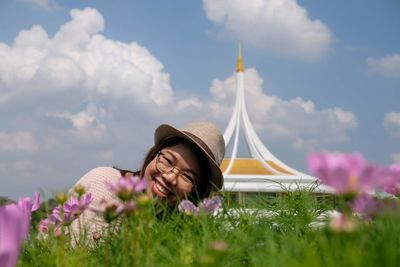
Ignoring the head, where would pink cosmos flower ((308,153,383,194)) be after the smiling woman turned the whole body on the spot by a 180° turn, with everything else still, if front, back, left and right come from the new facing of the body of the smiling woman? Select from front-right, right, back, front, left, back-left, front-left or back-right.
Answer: back

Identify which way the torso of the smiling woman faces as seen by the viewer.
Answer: toward the camera

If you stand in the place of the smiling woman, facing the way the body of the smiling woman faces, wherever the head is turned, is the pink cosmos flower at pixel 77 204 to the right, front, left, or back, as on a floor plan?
front

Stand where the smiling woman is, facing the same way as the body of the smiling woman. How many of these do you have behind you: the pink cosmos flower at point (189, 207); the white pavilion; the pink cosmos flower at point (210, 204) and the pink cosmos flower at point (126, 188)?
1

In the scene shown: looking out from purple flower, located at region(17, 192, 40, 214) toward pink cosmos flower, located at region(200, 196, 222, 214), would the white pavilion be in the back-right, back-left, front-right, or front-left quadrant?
front-left

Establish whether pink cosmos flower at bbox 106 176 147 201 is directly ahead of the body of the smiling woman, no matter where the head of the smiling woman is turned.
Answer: yes

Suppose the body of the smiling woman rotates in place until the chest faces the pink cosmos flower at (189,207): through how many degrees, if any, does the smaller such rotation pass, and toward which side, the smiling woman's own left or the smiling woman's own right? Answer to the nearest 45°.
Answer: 0° — they already face it

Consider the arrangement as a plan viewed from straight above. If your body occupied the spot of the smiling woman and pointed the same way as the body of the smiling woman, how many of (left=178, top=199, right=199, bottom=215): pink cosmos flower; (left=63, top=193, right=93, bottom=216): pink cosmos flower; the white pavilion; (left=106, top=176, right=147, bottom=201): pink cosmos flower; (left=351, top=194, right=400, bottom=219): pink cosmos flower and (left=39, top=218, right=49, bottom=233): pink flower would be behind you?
1

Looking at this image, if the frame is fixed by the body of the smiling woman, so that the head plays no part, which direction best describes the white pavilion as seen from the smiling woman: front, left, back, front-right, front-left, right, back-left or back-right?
back

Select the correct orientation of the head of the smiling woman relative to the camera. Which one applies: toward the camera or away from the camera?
toward the camera
